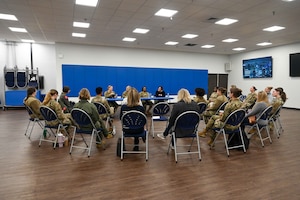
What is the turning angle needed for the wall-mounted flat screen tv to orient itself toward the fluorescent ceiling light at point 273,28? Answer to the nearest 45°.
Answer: approximately 45° to its left

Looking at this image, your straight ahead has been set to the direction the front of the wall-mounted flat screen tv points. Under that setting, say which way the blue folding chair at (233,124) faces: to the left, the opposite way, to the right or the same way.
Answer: to the right

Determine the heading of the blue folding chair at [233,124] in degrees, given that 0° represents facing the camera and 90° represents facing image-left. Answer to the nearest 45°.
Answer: approximately 135°

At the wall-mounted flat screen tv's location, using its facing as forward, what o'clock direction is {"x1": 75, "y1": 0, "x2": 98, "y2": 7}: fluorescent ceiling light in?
The fluorescent ceiling light is roughly at 11 o'clock from the wall-mounted flat screen tv.

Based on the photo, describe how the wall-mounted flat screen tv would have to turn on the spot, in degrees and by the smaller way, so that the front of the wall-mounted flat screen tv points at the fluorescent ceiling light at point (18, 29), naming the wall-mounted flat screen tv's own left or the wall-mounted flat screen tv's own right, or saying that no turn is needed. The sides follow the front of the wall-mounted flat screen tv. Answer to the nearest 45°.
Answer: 0° — it already faces it

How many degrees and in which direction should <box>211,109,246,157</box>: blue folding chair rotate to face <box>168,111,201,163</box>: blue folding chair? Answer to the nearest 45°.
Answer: approximately 90° to its left

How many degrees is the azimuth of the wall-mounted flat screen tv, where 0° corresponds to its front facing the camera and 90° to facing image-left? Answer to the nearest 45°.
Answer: approximately 45°
